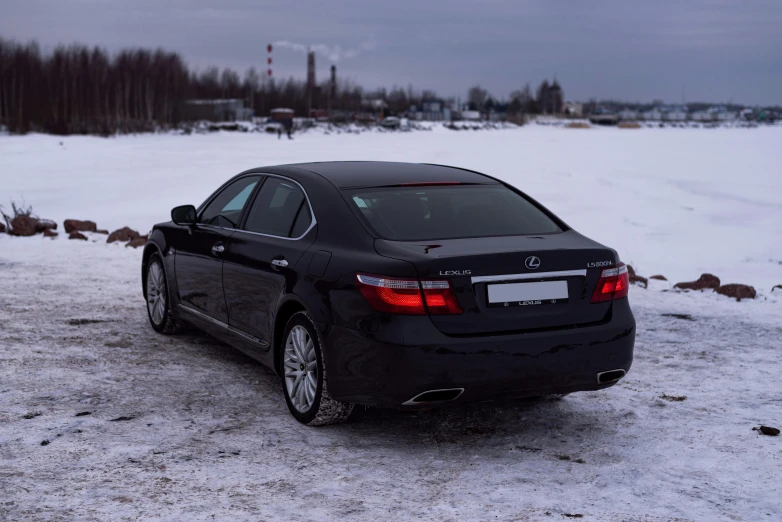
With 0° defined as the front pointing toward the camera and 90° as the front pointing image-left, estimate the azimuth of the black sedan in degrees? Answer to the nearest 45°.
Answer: approximately 135°

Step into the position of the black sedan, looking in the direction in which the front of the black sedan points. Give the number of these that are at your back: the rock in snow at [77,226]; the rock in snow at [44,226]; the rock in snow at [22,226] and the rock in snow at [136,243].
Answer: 0

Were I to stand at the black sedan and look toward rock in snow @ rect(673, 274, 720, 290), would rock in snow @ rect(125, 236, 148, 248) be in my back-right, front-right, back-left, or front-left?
front-left

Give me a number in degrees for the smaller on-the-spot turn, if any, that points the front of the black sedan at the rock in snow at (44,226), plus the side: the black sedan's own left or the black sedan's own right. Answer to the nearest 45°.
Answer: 0° — it already faces it

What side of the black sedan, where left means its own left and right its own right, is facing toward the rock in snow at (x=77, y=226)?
front

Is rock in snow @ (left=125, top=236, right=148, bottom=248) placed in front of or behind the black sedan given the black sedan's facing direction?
in front

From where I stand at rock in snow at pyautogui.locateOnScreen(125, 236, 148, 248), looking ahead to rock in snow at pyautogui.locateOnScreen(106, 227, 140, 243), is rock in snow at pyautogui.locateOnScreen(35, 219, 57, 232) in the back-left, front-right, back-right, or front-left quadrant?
front-left

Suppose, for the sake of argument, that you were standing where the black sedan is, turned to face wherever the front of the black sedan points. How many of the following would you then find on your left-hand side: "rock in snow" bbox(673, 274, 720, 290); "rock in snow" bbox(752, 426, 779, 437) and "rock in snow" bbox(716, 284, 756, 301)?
0

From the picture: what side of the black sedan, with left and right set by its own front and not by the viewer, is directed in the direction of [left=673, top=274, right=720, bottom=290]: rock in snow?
right

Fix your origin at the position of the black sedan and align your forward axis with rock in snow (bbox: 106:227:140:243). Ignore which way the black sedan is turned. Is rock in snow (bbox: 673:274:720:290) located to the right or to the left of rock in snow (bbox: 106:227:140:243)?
right

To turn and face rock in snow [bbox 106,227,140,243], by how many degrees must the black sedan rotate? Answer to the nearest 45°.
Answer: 0° — it already faces it

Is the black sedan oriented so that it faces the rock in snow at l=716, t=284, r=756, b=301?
no

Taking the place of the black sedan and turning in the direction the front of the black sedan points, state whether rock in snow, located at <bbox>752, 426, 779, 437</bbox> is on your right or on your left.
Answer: on your right

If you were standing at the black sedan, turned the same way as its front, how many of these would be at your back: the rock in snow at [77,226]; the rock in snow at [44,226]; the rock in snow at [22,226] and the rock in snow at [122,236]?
0

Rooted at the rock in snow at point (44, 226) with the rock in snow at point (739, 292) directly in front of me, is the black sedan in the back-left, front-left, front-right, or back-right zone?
front-right
